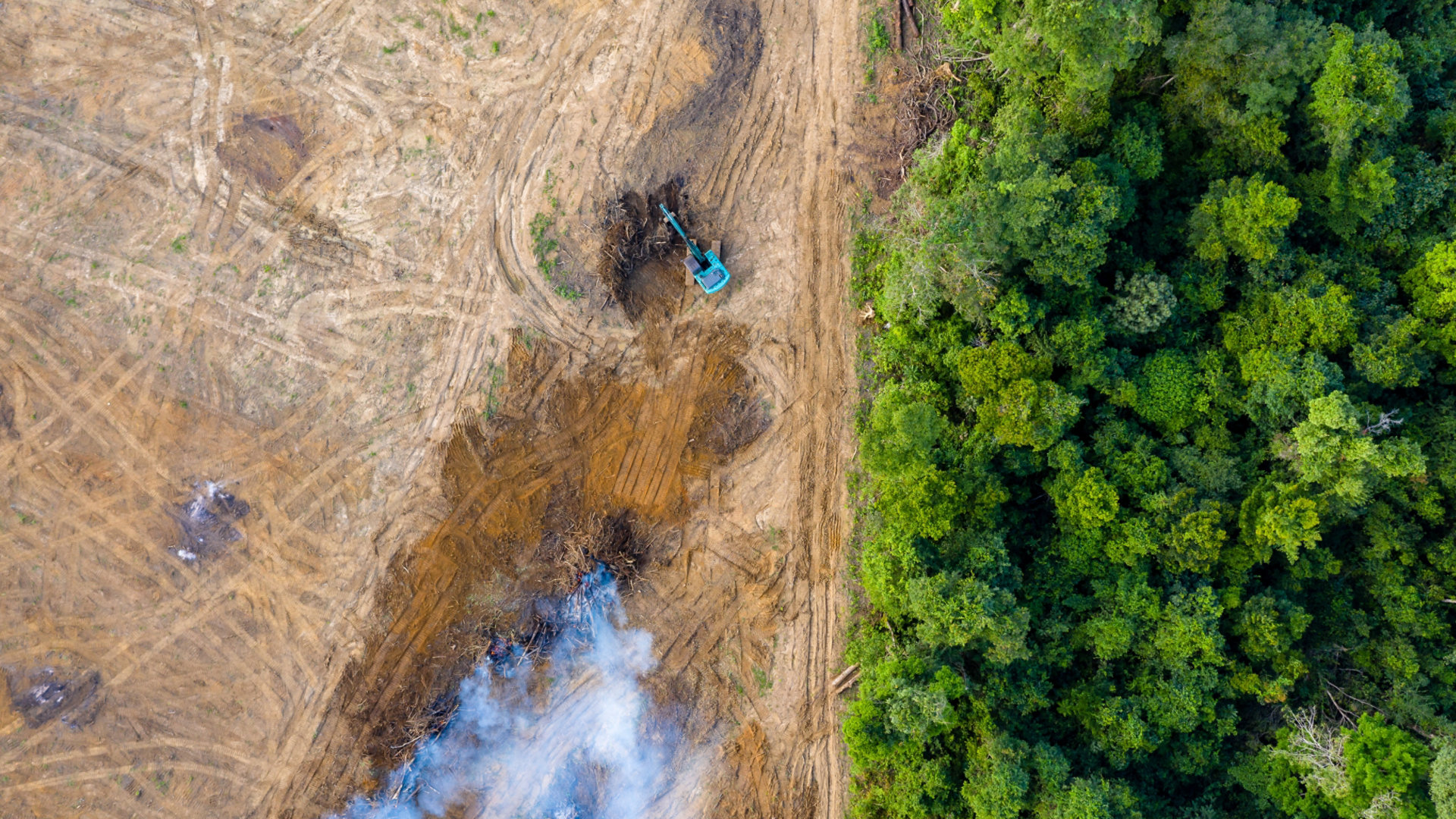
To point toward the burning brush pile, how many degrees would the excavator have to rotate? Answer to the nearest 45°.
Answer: approximately 90° to its left

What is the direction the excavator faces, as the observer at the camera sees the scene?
facing away from the viewer and to the left of the viewer
